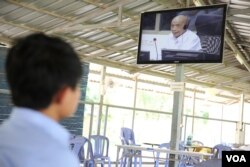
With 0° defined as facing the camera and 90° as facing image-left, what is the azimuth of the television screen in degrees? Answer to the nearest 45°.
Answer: approximately 45°
